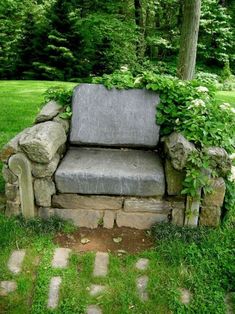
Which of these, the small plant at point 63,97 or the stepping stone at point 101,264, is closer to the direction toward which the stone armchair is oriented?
the stepping stone

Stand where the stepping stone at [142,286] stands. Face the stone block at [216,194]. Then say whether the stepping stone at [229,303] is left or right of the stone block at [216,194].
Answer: right

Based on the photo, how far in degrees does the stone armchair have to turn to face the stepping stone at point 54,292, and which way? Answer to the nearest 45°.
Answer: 0° — it already faces it

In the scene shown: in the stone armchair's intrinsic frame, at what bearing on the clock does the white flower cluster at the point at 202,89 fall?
The white flower cluster is roughly at 8 o'clock from the stone armchair.

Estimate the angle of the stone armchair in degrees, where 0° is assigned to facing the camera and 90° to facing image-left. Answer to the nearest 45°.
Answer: approximately 0°

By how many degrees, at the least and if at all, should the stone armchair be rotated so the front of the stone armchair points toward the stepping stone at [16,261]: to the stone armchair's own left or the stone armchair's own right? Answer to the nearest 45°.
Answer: approximately 45° to the stone armchair's own right

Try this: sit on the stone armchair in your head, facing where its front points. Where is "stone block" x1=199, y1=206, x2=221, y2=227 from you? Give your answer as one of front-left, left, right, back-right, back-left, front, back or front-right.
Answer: left

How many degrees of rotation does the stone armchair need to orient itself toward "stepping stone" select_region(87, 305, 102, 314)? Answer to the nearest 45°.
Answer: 0° — it already faces it
